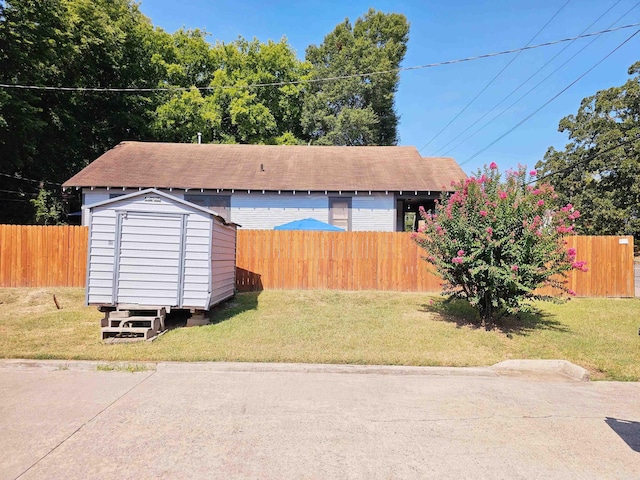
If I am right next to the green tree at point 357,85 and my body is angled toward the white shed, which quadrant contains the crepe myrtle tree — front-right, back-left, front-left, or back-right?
front-left

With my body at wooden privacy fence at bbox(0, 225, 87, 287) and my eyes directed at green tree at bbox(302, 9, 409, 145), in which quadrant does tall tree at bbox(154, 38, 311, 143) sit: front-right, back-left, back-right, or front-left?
front-left

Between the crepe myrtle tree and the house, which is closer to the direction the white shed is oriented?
the crepe myrtle tree

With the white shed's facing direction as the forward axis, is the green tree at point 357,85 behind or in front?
behind

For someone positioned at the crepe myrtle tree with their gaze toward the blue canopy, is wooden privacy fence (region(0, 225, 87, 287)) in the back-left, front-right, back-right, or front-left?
front-left

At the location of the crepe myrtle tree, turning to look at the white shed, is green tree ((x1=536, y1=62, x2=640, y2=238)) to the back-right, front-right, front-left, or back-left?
back-right

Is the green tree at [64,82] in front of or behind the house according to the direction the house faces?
behind

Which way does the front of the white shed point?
toward the camera

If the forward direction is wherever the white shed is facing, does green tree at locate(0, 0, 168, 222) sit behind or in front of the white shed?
behind

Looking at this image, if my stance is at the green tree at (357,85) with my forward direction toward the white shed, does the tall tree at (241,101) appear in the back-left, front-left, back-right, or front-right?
front-right

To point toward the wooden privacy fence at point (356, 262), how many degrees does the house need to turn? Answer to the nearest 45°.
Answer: approximately 45° to its right
